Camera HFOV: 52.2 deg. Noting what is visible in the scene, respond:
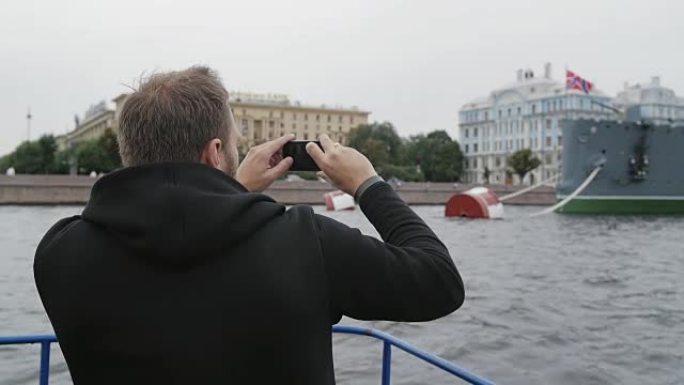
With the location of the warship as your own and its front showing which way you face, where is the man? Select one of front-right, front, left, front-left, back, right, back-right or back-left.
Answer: left

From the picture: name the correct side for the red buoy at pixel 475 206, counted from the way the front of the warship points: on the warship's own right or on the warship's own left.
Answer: on the warship's own left

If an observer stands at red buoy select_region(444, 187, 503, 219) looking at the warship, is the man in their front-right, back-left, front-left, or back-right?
back-right

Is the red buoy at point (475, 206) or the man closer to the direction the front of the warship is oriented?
the red buoy

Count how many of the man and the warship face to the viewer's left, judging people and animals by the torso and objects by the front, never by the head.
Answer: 1

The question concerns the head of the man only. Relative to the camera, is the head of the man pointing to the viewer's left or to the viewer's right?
to the viewer's right

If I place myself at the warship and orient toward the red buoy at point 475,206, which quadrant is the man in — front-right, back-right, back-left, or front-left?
front-left

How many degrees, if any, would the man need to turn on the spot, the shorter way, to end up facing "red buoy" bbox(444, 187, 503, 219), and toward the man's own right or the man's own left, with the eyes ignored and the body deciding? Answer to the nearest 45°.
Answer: approximately 45° to the man's own left

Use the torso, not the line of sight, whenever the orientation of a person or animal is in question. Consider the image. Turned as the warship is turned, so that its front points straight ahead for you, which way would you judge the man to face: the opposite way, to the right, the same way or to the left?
to the right

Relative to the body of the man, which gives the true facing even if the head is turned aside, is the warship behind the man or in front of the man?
in front

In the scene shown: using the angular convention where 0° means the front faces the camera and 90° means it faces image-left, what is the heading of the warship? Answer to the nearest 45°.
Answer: approximately 90°

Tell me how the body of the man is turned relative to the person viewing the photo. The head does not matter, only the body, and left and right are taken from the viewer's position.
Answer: facing away from the viewer and to the right of the viewer
